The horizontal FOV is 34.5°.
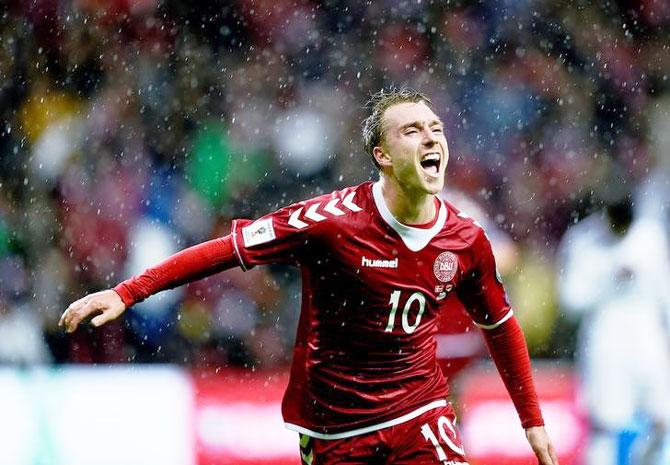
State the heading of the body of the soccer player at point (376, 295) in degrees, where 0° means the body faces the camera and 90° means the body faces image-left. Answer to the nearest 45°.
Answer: approximately 315°

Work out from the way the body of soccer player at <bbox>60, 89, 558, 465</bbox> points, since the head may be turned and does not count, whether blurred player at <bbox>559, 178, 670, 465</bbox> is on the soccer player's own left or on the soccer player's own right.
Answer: on the soccer player's own left
